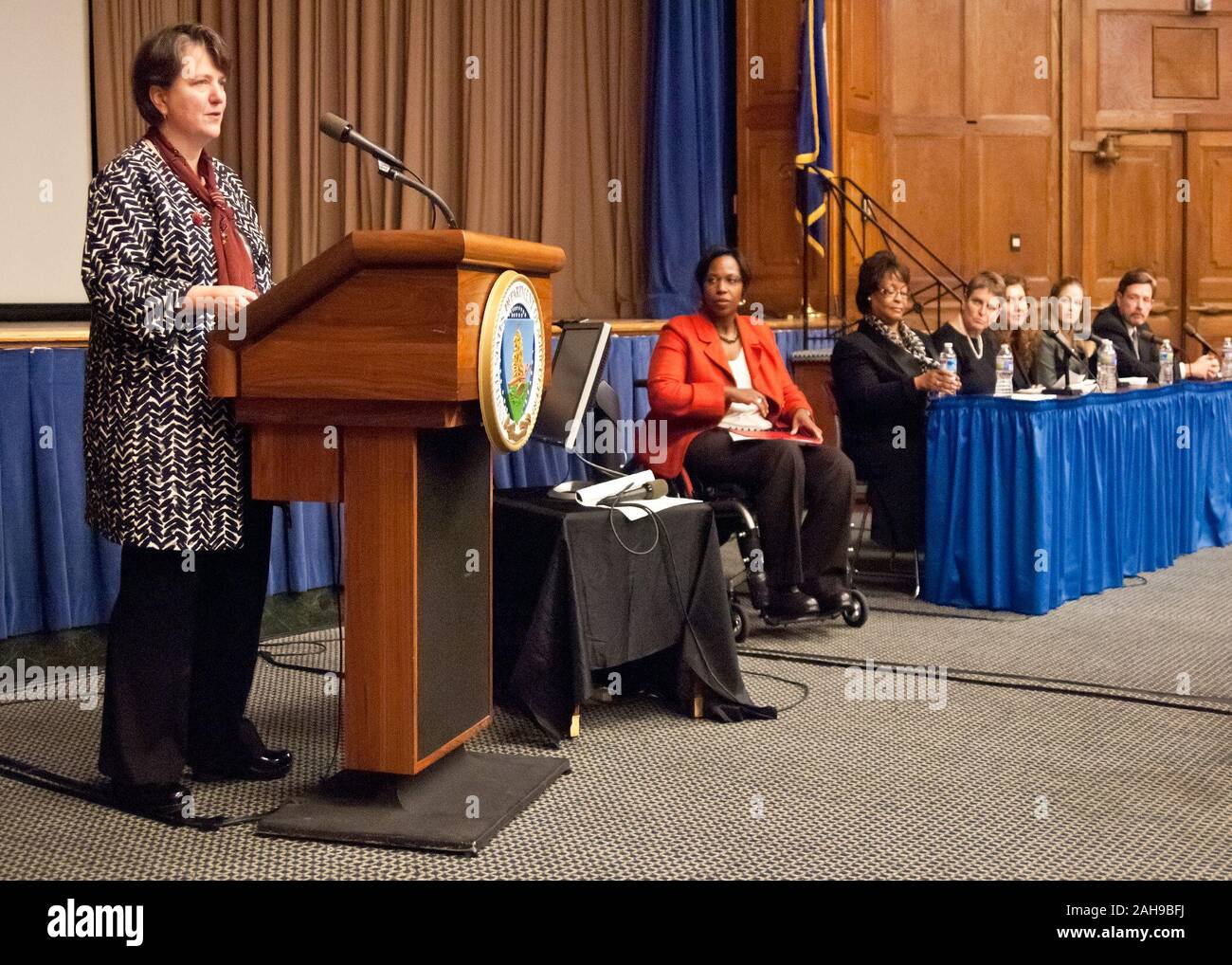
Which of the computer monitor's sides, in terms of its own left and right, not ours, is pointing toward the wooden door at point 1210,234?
back

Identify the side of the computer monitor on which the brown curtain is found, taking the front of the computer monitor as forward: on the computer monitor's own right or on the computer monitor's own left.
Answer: on the computer monitor's own right

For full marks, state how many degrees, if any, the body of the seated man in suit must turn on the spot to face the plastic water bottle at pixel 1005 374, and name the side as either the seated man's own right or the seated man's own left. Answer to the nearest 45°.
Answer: approximately 45° to the seated man's own right
